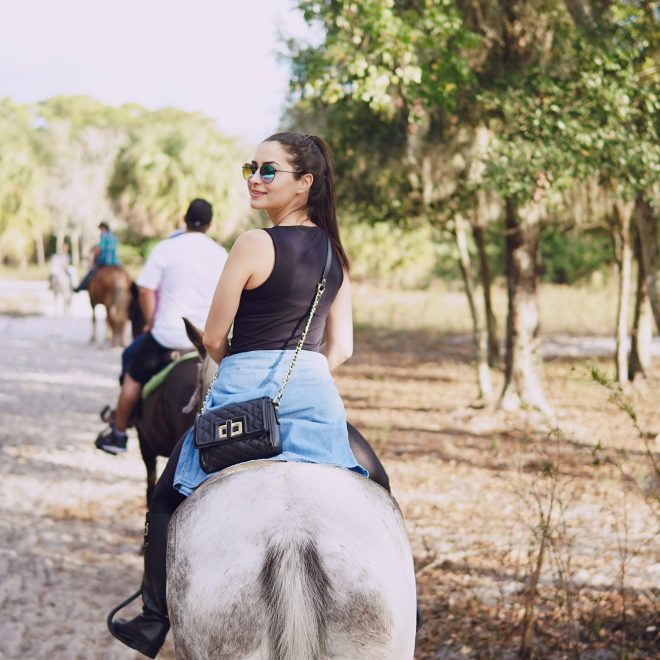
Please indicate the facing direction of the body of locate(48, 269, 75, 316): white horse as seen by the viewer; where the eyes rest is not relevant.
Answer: away from the camera

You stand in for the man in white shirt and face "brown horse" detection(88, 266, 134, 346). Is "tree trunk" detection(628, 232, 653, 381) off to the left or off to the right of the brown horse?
right

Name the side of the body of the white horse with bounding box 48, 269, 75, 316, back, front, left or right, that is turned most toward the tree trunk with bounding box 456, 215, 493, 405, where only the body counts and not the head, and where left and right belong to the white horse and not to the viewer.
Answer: back

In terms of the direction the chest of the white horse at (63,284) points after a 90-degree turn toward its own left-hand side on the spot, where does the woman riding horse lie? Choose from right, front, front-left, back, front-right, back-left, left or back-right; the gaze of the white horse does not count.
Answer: right

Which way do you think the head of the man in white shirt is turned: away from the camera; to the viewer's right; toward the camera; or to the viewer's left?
away from the camera

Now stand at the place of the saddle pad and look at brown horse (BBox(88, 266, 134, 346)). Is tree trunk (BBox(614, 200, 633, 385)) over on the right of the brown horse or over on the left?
right

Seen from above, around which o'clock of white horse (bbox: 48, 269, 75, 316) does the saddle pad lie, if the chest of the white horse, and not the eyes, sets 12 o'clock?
The saddle pad is roughly at 6 o'clock from the white horse.

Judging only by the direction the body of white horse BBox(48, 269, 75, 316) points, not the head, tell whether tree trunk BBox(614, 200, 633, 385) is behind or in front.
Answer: behind

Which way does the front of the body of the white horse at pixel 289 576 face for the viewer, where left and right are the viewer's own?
facing away from the viewer
